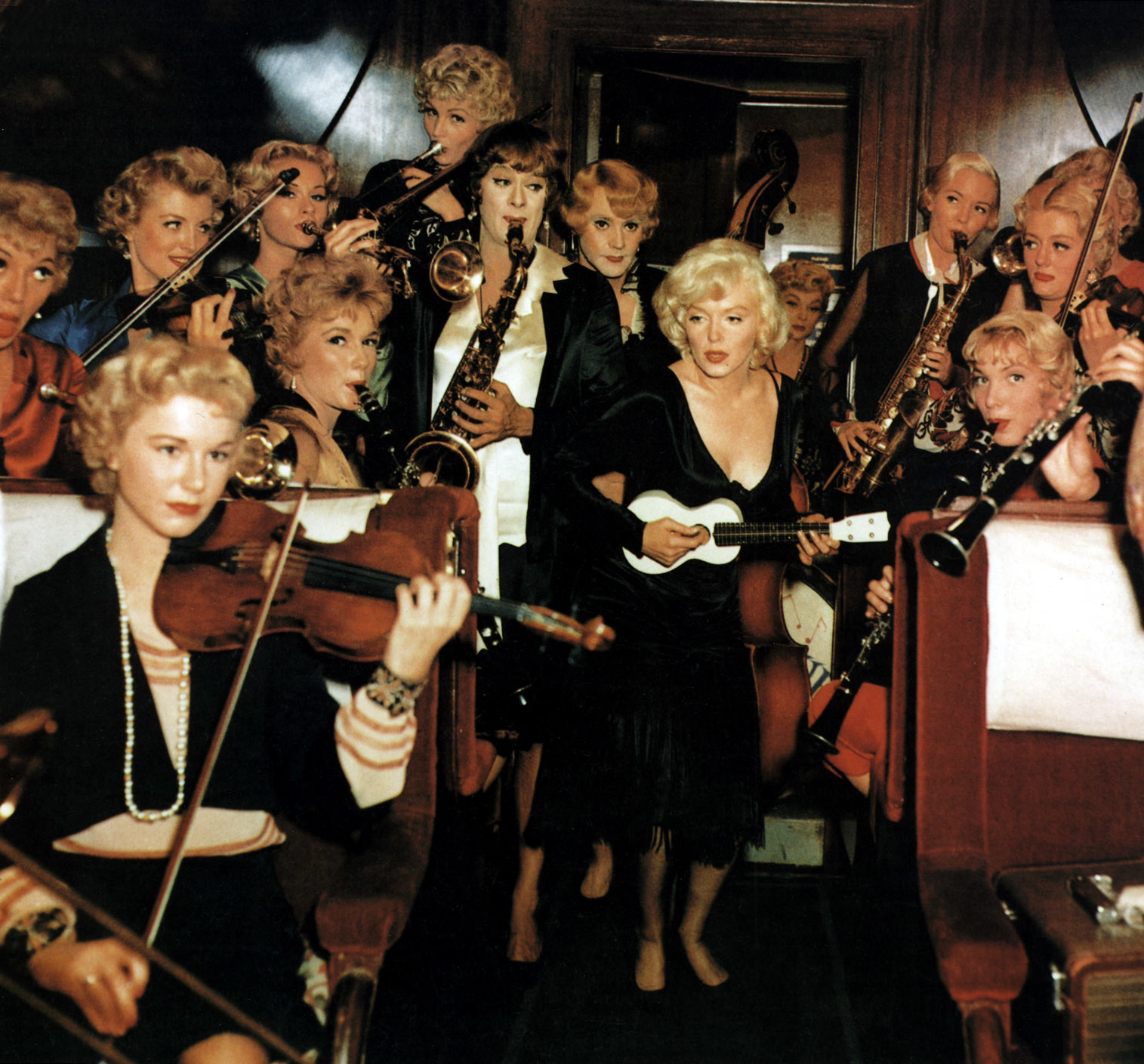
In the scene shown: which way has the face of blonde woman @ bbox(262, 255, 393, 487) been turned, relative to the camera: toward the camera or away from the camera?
toward the camera

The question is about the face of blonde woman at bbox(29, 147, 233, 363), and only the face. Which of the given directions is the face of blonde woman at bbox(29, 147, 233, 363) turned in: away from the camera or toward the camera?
toward the camera

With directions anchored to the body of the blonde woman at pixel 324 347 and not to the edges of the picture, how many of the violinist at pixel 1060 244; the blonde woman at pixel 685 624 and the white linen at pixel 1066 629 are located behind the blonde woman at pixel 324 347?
0

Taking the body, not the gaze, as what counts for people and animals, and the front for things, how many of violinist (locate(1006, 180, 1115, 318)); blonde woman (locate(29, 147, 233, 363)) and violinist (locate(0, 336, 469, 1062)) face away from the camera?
0

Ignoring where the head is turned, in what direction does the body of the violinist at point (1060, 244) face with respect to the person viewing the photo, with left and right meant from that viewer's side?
facing the viewer and to the left of the viewer

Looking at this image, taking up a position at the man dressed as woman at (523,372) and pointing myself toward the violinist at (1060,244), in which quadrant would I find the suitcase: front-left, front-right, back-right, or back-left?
front-right

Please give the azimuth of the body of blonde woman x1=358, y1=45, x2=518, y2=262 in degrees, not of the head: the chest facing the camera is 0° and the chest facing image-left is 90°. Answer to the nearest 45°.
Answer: approximately 45°

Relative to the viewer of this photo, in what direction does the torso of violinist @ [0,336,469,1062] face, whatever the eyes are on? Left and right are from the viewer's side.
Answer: facing the viewer

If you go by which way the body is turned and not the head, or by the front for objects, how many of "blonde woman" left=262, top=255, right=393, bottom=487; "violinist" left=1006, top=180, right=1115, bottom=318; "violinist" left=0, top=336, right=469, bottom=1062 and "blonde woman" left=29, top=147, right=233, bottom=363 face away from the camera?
0

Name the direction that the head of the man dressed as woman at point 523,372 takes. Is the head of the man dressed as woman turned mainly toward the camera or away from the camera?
toward the camera

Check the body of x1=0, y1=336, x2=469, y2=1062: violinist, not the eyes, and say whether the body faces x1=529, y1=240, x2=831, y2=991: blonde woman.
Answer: no

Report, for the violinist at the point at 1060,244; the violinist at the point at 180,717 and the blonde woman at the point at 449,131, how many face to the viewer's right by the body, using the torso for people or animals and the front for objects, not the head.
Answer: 0

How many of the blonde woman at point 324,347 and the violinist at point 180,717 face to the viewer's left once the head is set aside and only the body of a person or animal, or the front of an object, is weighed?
0

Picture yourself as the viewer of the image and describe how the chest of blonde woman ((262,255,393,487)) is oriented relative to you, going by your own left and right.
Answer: facing the viewer and to the right of the viewer

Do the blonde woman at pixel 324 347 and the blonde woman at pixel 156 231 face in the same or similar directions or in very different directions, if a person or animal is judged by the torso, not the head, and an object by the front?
same or similar directions

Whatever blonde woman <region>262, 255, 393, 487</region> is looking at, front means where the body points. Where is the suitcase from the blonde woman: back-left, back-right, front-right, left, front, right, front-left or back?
front

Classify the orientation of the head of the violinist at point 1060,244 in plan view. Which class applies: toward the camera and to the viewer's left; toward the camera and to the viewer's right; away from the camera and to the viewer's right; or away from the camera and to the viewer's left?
toward the camera and to the viewer's left
